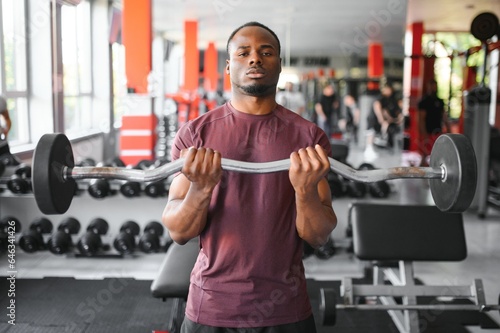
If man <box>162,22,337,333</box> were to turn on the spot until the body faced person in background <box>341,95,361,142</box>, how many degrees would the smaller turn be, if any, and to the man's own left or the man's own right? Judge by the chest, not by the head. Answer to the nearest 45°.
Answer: approximately 180°

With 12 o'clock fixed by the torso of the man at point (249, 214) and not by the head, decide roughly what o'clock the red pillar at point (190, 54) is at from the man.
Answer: The red pillar is roughly at 6 o'clock from the man.

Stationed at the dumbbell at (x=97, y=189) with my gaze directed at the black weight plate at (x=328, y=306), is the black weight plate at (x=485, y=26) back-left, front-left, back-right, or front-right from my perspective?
front-left

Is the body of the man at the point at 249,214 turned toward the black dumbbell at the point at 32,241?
no

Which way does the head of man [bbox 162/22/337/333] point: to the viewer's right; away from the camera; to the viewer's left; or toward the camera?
toward the camera

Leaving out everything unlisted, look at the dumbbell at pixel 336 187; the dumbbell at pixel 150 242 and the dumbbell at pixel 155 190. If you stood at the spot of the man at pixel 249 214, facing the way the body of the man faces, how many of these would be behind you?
3

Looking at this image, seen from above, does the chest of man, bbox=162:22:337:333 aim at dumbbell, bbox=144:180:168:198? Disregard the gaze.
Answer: no

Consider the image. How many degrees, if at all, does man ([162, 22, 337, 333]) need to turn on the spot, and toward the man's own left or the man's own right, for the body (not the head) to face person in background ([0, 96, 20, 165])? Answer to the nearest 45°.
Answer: approximately 135° to the man's own right

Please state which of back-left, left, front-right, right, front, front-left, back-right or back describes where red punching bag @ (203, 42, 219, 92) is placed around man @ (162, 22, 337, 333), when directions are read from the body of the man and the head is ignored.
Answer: back

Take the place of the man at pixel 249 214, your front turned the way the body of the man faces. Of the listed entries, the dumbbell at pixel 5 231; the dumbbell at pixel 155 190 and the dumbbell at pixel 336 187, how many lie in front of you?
0

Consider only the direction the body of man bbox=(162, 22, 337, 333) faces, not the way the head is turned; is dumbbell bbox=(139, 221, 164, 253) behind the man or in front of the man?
behind

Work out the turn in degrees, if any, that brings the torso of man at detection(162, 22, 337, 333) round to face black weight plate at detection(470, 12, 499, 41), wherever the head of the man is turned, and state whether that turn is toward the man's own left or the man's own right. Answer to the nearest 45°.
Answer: approximately 135° to the man's own left

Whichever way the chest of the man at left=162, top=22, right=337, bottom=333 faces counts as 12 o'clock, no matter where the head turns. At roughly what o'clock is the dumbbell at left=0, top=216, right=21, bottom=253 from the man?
The dumbbell is roughly at 5 o'clock from the man.

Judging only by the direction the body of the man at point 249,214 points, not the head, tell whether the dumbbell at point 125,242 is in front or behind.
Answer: behind

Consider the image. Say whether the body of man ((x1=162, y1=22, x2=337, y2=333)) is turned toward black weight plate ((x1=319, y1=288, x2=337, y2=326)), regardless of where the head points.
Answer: no

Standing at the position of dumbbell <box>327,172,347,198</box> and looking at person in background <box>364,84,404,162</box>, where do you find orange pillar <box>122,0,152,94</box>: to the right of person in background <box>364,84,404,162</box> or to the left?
left

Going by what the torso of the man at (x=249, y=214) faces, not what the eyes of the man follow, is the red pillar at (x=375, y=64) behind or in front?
behind

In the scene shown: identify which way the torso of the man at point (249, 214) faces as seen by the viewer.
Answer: toward the camera
